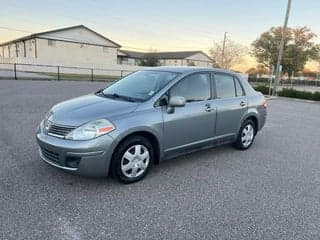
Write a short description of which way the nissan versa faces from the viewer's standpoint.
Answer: facing the viewer and to the left of the viewer

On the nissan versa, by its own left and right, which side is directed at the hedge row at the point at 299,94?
back

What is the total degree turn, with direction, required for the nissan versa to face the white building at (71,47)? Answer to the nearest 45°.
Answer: approximately 135° to its right
